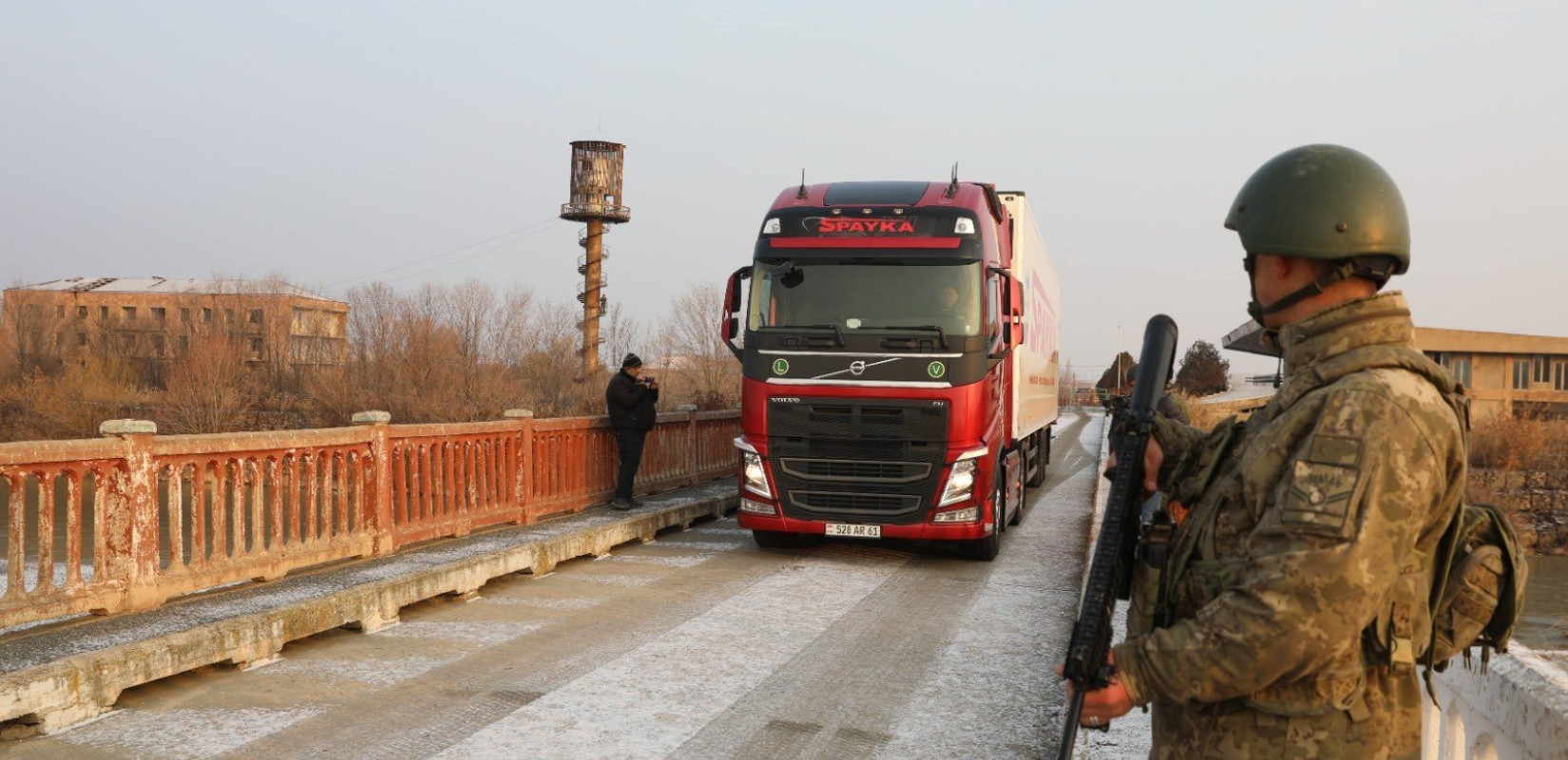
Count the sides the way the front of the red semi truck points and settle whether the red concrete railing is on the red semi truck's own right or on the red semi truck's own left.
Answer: on the red semi truck's own right

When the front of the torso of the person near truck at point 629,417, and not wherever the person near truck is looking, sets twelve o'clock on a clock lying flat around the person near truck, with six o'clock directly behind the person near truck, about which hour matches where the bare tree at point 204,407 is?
The bare tree is roughly at 8 o'clock from the person near truck.

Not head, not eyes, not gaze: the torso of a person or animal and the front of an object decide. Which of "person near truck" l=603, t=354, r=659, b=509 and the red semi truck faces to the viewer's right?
the person near truck

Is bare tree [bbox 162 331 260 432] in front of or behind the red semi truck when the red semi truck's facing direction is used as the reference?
behind

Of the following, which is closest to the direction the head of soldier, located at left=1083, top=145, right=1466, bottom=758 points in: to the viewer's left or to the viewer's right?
to the viewer's left

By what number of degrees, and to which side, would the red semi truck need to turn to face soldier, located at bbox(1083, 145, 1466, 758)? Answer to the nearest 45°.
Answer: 0° — it already faces them

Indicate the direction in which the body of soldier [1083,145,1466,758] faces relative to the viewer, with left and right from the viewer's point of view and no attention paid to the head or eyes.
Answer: facing to the left of the viewer

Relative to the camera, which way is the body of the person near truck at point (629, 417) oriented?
to the viewer's right

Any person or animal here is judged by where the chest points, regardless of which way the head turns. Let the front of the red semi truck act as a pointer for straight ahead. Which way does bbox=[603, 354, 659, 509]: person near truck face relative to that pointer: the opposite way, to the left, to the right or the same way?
to the left

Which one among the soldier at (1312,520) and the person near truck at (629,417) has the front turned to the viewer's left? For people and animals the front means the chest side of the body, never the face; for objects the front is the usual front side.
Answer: the soldier

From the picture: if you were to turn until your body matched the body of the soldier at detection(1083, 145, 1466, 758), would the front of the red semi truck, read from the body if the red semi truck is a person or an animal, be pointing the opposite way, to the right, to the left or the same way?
to the left

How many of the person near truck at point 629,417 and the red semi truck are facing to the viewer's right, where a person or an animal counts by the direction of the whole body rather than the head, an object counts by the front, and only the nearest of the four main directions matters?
1

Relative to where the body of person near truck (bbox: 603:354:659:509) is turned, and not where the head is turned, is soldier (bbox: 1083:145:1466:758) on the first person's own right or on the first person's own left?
on the first person's own right
